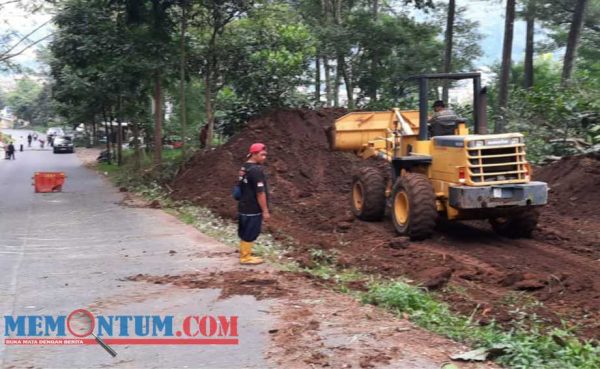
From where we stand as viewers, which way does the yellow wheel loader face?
facing away from the viewer and to the left of the viewer

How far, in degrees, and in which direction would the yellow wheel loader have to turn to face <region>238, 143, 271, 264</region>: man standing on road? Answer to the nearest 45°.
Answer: approximately 90° to its left

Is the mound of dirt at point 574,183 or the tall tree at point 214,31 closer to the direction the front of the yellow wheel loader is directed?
the tall tree

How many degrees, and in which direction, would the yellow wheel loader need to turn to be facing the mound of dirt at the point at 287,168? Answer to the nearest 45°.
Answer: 0° — it already faces it

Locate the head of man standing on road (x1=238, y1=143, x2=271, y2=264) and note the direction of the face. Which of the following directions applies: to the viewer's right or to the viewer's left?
to the viewer's right

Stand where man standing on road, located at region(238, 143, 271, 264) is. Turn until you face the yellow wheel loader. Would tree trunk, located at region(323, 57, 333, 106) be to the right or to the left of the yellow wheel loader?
left

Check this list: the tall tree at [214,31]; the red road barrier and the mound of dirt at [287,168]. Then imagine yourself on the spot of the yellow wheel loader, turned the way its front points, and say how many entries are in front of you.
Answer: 3

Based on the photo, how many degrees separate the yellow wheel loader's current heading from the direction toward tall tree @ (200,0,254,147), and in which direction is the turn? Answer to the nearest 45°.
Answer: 0° — it already faces it
